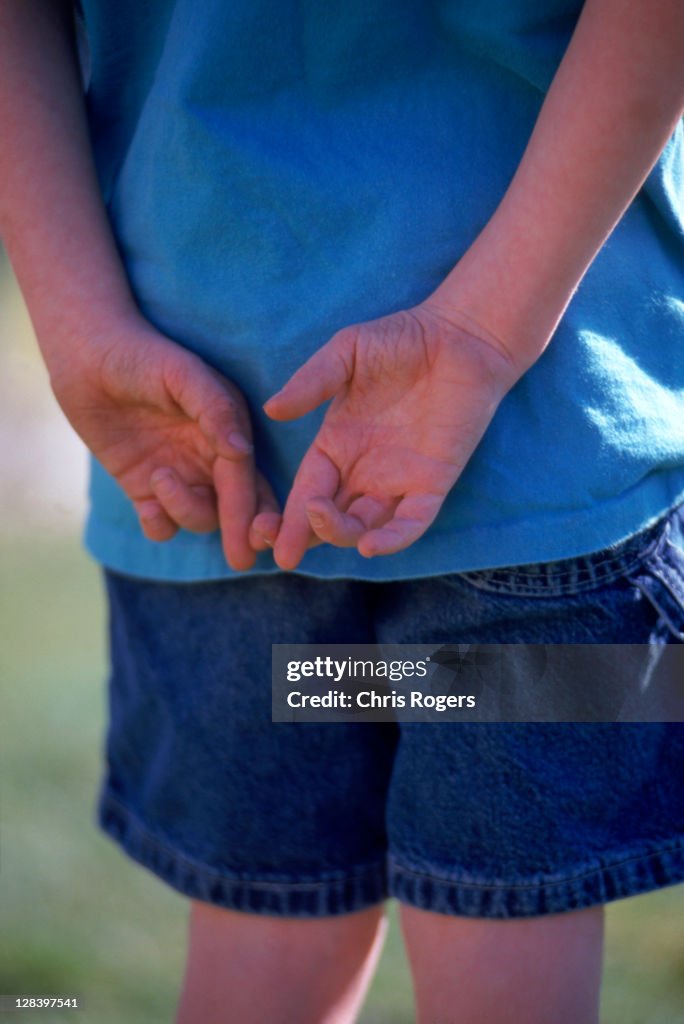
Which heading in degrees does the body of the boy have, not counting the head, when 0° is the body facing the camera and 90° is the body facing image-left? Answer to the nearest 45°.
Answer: approximately 180°
